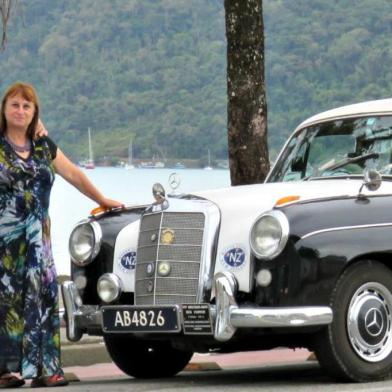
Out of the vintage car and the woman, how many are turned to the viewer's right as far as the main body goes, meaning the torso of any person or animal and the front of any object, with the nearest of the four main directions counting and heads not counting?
0

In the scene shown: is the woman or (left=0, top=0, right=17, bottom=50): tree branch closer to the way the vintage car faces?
the woman

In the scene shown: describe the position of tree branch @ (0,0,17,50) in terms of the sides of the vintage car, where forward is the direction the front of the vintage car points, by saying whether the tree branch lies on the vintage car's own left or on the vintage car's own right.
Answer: on the vintage car's own right

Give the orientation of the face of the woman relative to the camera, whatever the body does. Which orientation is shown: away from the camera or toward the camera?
toward the camera

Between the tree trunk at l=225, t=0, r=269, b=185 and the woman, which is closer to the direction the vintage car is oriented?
the woman

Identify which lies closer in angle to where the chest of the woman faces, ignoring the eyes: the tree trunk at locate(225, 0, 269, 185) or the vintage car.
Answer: the vintage car

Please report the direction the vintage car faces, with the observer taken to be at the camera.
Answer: facing the viewer and to the left of the viewer

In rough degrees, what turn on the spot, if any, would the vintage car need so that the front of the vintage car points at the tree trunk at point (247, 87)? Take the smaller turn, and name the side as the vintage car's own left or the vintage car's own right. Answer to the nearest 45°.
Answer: approximately 135° to the vintage car's own right

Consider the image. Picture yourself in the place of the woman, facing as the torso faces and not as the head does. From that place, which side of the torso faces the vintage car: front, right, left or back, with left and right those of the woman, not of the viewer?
left

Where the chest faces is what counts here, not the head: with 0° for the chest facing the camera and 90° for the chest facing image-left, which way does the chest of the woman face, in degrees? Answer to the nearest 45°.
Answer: approximately 0°
